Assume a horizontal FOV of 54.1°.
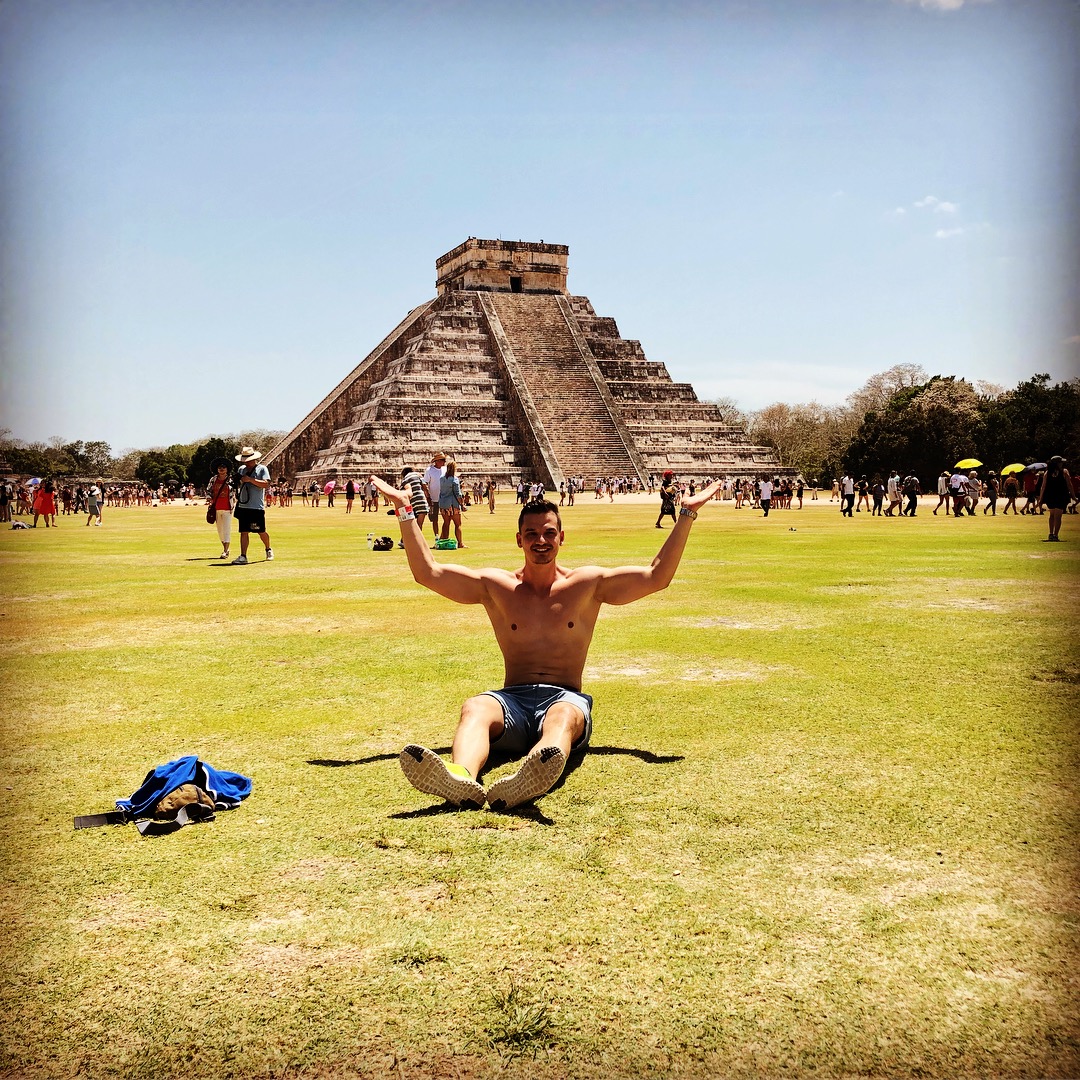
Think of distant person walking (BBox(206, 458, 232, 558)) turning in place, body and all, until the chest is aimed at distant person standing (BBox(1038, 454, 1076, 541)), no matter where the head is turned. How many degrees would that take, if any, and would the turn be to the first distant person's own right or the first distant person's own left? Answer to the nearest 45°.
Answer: approximately 90° to the first distant person's own left

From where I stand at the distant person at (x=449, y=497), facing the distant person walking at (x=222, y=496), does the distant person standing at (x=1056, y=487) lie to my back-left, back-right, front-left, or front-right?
back-left

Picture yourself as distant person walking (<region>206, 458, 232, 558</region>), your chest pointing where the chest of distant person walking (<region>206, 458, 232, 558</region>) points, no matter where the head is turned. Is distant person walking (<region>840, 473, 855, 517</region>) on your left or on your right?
on your left

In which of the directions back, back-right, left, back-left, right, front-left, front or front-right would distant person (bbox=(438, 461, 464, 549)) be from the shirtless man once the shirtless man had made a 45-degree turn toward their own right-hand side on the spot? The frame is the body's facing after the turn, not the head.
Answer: back-right

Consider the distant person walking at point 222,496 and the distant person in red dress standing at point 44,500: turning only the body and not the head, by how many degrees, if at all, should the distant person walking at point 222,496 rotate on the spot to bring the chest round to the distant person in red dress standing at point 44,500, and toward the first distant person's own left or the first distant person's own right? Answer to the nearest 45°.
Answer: approximately 180°

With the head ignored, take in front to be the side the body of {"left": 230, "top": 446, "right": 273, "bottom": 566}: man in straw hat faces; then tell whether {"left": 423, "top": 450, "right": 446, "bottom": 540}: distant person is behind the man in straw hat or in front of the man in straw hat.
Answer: behind

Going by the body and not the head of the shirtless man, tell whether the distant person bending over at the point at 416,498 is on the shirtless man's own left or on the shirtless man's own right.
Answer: on the shirtless man's own right

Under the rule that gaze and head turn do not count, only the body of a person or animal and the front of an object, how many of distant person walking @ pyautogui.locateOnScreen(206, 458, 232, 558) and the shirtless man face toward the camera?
2

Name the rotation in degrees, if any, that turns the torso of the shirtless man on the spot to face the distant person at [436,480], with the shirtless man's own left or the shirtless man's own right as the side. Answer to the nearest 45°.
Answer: approximately 180°

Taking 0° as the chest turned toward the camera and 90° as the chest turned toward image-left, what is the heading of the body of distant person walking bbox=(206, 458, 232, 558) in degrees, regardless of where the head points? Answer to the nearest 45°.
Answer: approximately 0°

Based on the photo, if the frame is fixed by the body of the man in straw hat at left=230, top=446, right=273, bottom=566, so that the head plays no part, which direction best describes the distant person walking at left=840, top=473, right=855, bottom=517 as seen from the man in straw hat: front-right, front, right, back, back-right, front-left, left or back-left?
back
